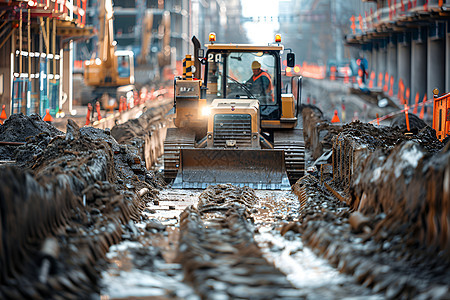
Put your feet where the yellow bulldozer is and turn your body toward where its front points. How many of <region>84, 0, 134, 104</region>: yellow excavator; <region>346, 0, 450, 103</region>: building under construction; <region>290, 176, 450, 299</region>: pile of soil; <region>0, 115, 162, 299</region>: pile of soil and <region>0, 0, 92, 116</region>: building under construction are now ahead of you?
2

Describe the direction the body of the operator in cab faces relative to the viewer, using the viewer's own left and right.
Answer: facing the viewer and to the left of the viewer

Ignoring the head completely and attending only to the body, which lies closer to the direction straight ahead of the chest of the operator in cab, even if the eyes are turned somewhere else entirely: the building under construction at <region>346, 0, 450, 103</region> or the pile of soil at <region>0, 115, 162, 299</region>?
the pile of soil

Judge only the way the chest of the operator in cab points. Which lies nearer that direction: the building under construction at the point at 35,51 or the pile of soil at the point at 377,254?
the pile of soil

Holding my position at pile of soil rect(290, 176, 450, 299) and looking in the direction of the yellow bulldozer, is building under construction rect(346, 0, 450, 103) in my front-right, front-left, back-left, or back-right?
front-right

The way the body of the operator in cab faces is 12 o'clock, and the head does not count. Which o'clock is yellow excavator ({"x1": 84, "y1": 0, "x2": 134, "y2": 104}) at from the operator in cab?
The yellow excavator is roughly at 4 o'clock from the operator in cab.

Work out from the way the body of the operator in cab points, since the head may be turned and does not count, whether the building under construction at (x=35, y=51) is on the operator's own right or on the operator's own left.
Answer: on the operator's own right

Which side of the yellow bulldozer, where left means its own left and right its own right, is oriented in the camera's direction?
front

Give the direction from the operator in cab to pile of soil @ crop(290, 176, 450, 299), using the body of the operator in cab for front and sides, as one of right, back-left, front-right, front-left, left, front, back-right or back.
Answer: front-left
